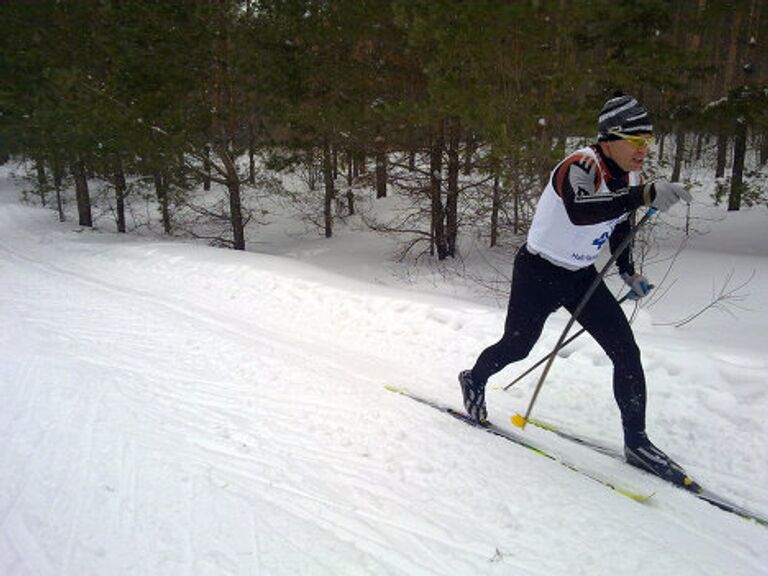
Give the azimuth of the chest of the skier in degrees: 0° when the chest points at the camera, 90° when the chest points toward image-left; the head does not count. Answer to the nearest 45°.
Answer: approximately 315°
